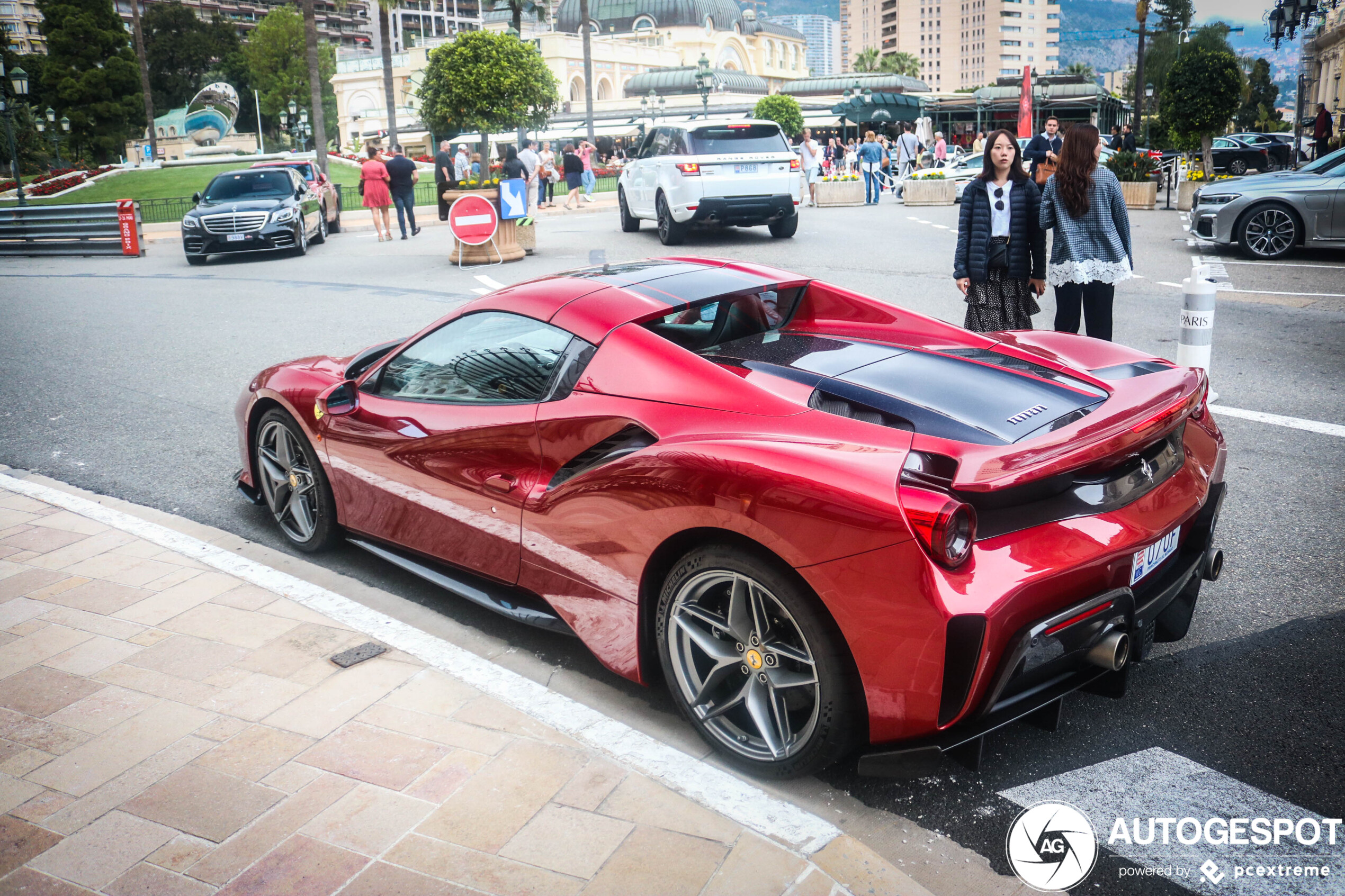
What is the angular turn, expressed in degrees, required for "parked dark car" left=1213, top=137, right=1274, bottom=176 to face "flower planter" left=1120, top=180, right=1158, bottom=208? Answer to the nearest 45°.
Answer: approximately 90° to its left

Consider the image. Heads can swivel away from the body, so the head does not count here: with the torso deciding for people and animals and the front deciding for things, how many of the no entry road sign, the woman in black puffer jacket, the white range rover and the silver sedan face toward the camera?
2

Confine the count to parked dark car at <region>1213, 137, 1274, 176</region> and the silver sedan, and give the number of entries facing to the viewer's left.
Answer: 2

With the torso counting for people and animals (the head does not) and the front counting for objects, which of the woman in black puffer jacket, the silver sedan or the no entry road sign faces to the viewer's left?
the silver sedan

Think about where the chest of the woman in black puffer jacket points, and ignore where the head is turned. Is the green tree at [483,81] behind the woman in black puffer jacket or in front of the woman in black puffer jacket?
behind

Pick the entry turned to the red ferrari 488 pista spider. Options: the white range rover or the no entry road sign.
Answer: the no entry road sign

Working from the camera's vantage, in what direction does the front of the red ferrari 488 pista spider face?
facing away from the viewer and to the left of the viewer

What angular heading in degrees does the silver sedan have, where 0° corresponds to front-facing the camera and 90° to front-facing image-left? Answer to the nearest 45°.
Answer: approximately 90°

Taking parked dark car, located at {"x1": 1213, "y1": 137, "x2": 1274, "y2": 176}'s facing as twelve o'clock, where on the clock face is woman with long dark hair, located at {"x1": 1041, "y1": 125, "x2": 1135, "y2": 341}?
The woman with long dark hair is roughly at 9 o'clock from the parked dark car.

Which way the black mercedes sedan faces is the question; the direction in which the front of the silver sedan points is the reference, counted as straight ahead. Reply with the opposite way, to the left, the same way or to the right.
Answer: to the left

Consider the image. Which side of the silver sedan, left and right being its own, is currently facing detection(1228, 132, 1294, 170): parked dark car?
right

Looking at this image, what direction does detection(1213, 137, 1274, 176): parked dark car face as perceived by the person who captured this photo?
facing to the left of the viewer

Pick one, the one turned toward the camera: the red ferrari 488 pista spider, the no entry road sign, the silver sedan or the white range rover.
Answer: the no entry road sign
